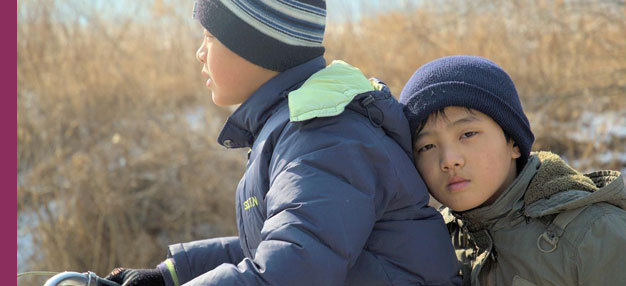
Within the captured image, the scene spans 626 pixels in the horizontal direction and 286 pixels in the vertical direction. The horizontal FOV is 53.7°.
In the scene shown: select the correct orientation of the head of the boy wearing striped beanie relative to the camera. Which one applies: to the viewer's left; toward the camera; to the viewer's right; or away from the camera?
to the viewer's left

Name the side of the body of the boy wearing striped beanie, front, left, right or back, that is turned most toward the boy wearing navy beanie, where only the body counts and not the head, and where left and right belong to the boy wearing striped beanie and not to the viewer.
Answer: back

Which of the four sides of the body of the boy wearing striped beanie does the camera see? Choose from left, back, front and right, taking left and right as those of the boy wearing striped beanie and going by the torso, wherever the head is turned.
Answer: left

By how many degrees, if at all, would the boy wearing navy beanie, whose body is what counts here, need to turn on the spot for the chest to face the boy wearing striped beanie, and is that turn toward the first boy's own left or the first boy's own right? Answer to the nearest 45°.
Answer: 0° — they already face them
